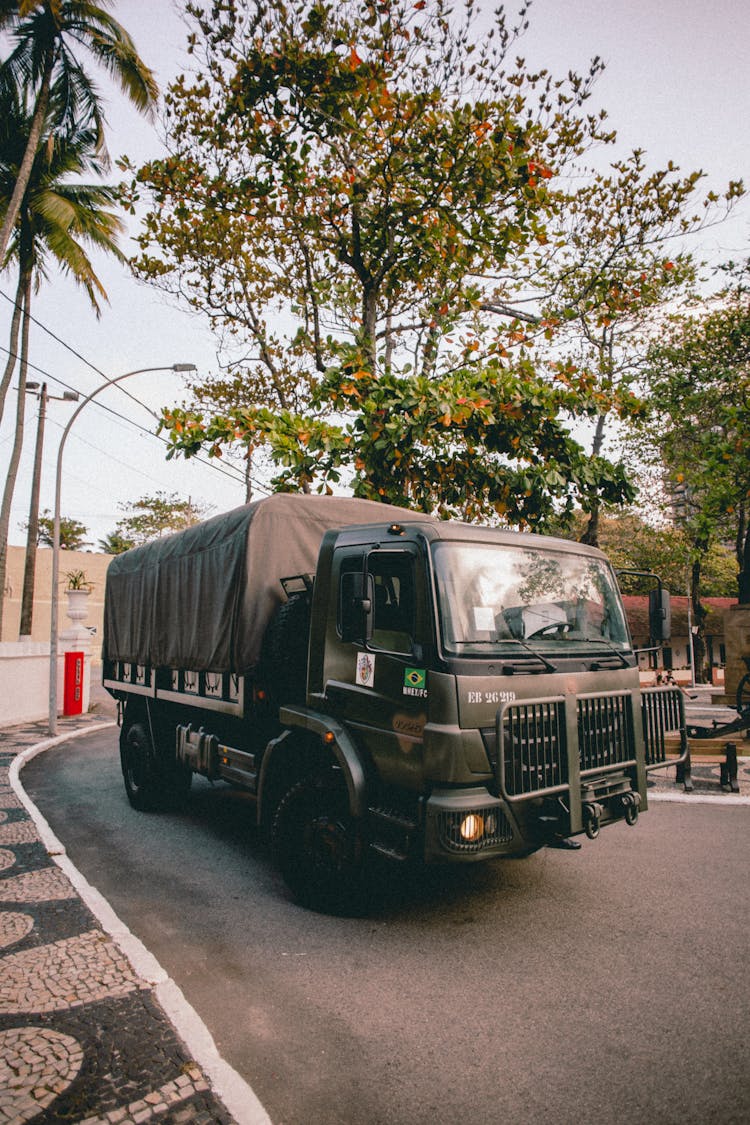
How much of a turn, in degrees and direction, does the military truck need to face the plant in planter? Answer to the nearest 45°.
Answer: approximately 180°

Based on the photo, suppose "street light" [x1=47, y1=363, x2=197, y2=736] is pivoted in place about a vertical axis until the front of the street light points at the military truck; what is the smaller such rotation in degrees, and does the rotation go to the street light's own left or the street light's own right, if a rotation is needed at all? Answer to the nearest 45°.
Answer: approximately 90° to the street light's own right

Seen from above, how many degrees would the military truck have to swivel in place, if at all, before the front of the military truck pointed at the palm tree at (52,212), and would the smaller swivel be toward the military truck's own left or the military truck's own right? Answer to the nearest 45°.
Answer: approximately 180°

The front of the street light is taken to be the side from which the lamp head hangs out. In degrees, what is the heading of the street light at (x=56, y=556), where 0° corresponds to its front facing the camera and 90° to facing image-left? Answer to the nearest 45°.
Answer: approximately 270°

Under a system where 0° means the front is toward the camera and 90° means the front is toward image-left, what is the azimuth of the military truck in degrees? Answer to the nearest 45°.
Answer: approximately 315°

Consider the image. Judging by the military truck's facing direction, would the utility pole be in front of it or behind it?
behind

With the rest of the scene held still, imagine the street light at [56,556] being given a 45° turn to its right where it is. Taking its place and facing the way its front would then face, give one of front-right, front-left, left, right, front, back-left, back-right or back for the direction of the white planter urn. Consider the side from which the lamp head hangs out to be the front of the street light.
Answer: back-left

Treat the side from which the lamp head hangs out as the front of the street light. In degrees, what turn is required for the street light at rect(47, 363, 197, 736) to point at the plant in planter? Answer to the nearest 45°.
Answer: approximately 90° to its left

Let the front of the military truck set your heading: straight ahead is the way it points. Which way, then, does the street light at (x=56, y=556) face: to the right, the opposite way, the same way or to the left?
to the left

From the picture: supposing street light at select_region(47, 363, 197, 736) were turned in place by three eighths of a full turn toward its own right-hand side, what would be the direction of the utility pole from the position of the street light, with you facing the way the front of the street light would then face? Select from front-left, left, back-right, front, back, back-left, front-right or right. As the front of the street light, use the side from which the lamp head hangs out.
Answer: back-right

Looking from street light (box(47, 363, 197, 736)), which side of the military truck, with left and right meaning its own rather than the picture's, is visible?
back

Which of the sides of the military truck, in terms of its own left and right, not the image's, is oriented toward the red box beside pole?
back
